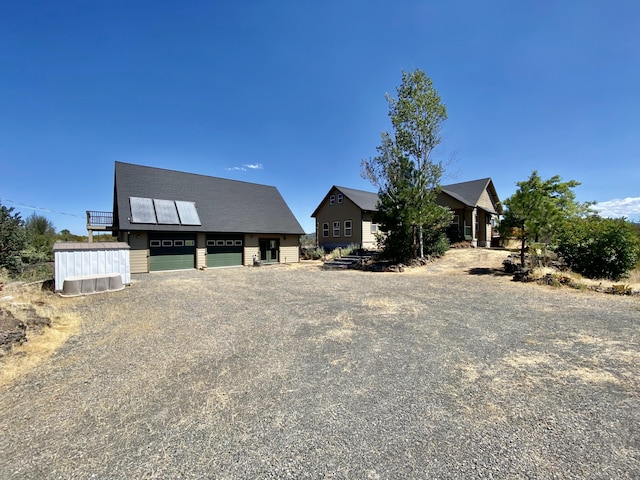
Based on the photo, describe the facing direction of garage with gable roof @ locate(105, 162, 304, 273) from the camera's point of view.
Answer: facing the viewer and to the right of the viewer

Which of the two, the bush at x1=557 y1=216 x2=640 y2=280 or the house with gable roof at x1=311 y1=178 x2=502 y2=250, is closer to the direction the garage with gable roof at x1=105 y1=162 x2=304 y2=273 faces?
the bush

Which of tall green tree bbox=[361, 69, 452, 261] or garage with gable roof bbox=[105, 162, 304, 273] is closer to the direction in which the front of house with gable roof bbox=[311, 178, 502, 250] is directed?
the tall green tree

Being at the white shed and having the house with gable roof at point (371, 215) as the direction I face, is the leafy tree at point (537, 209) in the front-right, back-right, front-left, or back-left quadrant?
front-right

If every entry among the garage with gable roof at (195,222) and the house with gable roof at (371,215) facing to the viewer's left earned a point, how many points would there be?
0

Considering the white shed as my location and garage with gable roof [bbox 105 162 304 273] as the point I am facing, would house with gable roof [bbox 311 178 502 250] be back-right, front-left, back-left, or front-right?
front-right

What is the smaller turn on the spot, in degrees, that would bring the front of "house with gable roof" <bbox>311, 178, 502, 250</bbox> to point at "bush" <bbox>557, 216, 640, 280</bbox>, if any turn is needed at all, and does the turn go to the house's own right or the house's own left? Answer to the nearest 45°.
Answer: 0° — it already faces it

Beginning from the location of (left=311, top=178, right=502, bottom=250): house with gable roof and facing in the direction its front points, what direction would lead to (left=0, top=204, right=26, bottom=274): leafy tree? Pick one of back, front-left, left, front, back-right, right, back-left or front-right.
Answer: right

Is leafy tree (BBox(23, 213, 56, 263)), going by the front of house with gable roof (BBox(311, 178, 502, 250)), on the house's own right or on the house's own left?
on the house's own right

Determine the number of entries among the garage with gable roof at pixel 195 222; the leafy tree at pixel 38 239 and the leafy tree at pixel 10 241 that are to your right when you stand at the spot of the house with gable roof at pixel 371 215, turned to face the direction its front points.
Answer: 3

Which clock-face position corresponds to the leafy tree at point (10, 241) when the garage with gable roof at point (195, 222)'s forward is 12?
The leafy tree is roughly at 4 o'clock from the garage with gable roof.
